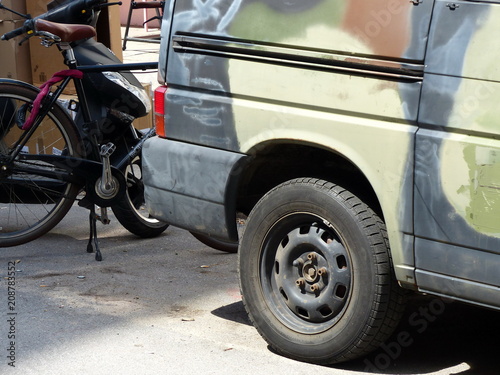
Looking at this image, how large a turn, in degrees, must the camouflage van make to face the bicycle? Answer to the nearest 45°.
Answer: approximately 180°
